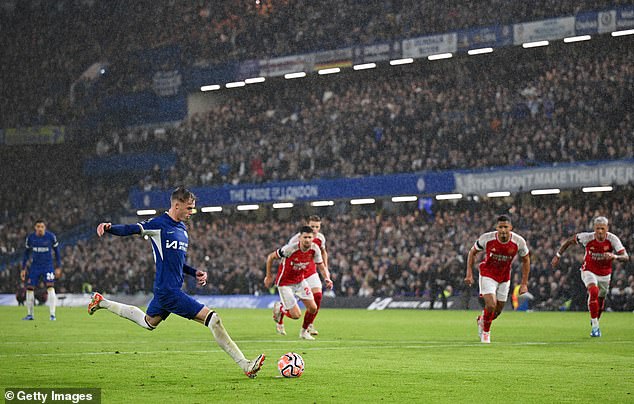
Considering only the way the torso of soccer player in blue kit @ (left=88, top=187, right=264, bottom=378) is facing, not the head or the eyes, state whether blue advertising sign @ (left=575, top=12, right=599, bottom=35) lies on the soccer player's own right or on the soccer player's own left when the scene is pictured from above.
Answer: on the soccer player's own left

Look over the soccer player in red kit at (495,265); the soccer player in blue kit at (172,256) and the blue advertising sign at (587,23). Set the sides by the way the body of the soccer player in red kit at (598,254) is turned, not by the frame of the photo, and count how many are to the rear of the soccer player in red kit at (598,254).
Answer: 1

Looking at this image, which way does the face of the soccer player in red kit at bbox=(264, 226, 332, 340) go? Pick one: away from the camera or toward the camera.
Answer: toward the camera

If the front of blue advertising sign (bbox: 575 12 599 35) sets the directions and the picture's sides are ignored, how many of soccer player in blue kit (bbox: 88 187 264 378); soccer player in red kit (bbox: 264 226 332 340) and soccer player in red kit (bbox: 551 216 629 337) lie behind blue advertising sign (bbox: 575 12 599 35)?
0

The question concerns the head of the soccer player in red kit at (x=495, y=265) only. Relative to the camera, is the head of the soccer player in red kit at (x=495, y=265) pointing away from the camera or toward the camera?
toward the camera

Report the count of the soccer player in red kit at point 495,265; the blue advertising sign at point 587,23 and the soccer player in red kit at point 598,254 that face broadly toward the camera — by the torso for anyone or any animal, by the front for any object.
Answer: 3

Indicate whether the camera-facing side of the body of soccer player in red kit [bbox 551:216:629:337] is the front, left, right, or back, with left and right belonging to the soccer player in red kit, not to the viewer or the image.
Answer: front

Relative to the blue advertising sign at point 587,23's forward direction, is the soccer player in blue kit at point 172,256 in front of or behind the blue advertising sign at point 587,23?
in front

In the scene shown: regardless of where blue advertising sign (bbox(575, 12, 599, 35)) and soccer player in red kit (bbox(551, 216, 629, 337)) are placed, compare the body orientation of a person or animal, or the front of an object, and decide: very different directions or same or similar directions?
same or similar directions

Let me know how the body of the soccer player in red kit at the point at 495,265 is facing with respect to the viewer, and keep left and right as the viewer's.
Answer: facing the viewer

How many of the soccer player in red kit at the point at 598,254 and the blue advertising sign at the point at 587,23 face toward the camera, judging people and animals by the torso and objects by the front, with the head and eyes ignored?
2

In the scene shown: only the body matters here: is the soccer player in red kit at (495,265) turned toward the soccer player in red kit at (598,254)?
no

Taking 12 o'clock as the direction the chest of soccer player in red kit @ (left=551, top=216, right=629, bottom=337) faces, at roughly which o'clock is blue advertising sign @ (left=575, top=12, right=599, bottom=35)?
The blue advertising sign is roughly at 6 o'clock from the soccer player in red kit.

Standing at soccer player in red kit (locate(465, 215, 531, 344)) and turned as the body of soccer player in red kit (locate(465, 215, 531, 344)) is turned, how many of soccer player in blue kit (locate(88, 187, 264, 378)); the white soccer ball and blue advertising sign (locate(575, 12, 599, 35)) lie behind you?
1

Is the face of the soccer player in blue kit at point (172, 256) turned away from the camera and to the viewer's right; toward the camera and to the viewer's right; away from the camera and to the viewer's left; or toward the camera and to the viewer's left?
toward the camera and to the viewer's right

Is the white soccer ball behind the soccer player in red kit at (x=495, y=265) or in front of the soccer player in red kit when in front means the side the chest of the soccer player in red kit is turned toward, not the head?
in front

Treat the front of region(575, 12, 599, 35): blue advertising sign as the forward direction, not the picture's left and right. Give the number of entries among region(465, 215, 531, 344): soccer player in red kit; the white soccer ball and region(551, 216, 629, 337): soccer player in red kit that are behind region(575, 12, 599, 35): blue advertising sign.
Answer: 0
